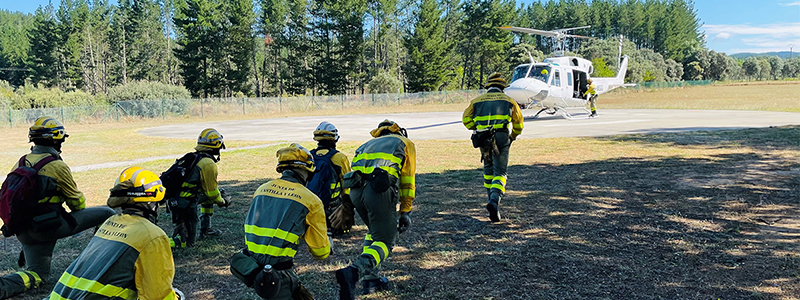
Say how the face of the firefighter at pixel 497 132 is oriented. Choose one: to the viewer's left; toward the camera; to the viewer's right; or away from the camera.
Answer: away from the camera

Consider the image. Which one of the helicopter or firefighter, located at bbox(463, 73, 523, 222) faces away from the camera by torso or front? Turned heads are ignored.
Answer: the firefighter

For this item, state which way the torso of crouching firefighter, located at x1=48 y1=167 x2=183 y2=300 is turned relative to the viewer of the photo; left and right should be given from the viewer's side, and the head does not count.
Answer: facing away from the viewer and to the right of the viewer

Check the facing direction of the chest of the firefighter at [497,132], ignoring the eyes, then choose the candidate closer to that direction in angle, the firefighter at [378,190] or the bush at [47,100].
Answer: the bush

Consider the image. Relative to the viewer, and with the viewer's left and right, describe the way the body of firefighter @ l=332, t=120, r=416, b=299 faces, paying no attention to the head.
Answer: facing away from the viewer and to the right of the viewer

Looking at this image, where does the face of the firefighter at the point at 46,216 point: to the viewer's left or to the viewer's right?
to the viewer's right

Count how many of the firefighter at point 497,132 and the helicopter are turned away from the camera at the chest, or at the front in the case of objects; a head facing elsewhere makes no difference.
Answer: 1

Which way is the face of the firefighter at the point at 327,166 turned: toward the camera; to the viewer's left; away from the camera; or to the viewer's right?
away from the camera

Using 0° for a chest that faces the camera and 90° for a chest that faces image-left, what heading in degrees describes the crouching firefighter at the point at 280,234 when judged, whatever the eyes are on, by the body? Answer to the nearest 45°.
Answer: approximately 225°

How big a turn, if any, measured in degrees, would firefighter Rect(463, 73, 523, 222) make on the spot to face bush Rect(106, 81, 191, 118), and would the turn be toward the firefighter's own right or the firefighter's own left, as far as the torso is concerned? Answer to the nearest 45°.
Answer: approximately 45° to the firefighter's own left

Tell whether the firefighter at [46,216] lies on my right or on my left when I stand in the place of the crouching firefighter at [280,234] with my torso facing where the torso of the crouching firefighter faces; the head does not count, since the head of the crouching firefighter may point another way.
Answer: on my left

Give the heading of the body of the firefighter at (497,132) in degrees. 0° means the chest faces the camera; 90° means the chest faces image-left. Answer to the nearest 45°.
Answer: approximately 180°
